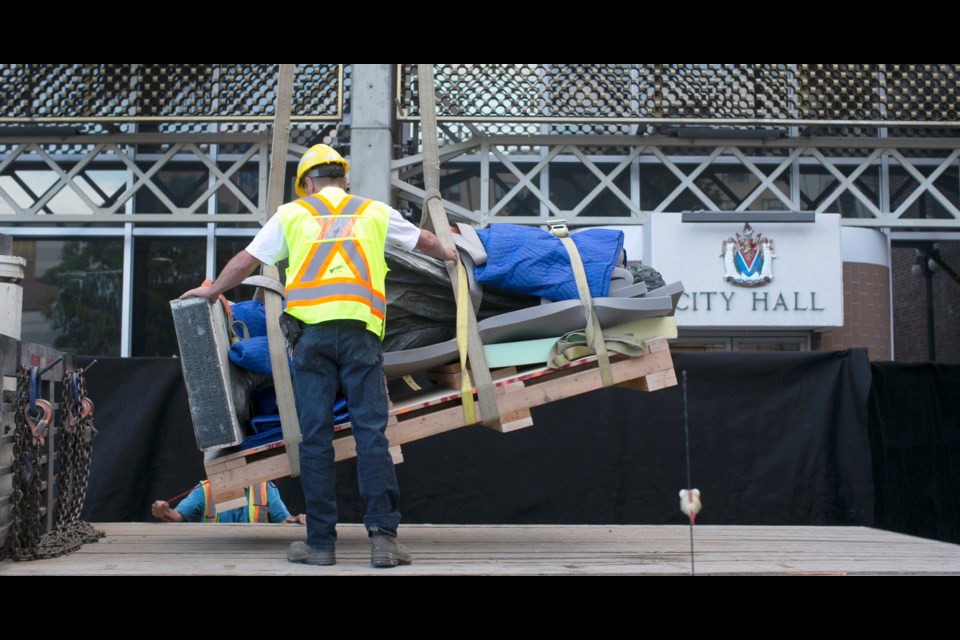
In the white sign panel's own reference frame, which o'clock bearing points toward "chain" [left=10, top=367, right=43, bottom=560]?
The chain is roughly at 1 o'clock from the white sign panel.

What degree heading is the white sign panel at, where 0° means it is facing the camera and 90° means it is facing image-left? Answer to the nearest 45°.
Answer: approximately 0°

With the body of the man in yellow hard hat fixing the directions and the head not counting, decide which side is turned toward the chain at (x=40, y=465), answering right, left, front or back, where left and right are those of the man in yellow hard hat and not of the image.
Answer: left

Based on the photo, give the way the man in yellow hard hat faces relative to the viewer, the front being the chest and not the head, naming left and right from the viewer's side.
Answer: facing away from the viewer

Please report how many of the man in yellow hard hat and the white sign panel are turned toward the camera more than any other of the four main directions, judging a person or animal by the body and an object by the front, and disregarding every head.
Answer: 1

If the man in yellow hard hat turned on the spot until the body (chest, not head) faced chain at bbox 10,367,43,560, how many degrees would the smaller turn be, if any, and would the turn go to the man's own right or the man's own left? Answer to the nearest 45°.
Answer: approximately 90° to the man's own left

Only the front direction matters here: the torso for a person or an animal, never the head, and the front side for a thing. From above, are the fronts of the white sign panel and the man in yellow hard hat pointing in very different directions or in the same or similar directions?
very different directions

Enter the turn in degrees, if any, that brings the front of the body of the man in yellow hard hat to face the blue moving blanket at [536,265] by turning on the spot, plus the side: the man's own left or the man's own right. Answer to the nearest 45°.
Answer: approximately 45° to the man's own right

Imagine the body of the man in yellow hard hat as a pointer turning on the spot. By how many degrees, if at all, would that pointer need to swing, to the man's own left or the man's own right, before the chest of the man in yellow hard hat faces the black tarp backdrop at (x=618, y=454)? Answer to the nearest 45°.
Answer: approximately 45° to the man's own right

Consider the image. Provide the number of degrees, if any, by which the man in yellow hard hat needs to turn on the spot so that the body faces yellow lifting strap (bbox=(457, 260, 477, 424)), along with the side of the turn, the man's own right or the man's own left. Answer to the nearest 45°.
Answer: approximately 45° to the man's own right

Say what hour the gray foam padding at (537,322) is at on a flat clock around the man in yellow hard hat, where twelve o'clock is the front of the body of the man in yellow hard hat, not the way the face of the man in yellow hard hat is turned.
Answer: The gray foam padding is roughly at 2 o'clock from the man in yellow hard hat.
